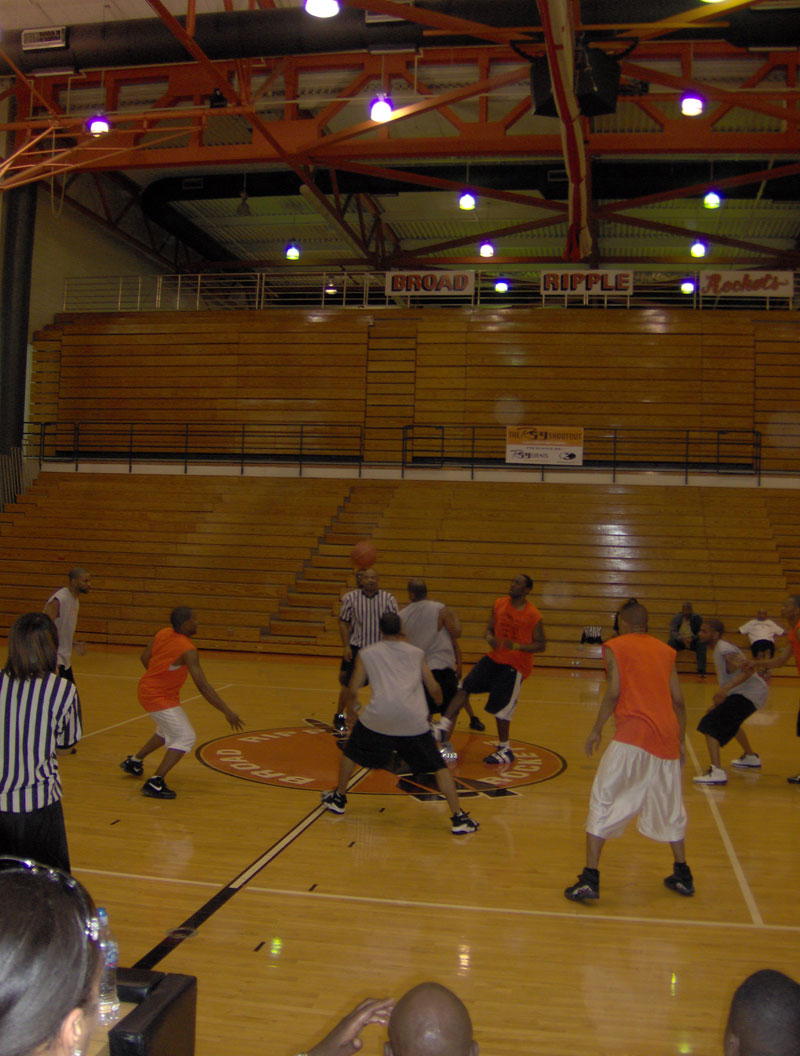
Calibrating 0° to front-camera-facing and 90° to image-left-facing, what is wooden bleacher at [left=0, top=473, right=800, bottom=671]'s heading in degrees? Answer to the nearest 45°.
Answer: approximately 0°

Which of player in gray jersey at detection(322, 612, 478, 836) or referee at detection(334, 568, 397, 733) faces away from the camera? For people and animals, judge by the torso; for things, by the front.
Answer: the player in gray jersey

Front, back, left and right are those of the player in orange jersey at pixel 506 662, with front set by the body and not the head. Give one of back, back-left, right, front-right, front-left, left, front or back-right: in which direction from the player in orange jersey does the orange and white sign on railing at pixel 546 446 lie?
back-right

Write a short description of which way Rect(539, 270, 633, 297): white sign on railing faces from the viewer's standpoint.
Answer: facing the viewer

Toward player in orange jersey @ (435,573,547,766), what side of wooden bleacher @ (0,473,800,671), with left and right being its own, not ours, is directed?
front

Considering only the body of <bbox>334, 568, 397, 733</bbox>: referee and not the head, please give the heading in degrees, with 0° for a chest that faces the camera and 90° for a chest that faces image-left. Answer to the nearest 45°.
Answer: approximately 0°

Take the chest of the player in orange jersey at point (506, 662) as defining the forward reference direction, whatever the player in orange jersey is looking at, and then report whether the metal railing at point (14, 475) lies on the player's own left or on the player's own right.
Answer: on the player's own right

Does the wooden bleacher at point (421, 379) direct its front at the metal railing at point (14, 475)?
no

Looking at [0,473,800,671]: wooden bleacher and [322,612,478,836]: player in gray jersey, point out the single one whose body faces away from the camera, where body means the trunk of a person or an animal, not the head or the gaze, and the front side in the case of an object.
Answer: the player in gray jersey

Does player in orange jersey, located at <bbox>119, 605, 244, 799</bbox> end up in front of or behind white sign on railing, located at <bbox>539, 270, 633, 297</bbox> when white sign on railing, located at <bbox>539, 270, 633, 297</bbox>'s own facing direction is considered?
in front

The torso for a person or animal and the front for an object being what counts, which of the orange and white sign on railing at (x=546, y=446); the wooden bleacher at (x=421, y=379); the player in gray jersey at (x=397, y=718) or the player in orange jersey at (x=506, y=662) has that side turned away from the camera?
the player in gray jersey

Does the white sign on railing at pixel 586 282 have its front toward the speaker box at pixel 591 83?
yes

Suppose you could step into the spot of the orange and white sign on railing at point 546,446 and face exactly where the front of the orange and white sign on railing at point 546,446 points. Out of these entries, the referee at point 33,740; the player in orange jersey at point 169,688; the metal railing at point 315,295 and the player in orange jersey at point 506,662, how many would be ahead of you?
3

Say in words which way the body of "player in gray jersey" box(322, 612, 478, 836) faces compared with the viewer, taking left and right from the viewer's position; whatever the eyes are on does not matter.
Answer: facing away from the viewer
